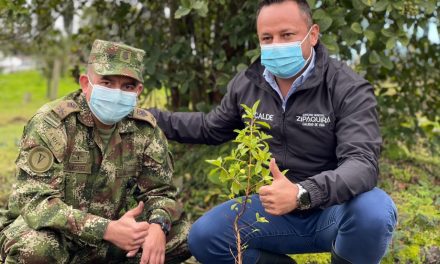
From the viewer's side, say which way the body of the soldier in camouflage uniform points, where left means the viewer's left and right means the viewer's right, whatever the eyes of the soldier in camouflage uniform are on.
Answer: facing the viewer and to the right of the viewer

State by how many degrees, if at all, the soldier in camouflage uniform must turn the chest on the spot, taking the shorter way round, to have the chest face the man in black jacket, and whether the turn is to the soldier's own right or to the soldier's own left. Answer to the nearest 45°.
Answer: approximately 45° to the soldier's own left
